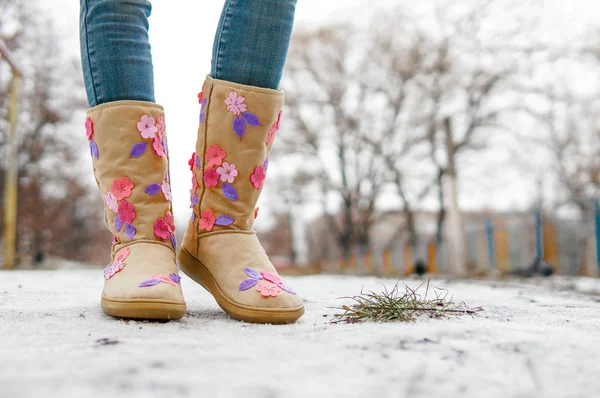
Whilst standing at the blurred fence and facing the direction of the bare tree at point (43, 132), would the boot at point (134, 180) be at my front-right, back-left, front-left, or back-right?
front-left

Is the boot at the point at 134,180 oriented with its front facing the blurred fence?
no

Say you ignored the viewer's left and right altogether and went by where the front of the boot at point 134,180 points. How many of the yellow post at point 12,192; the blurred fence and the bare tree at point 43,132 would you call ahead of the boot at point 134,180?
0

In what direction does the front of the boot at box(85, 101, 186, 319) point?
toward the camera

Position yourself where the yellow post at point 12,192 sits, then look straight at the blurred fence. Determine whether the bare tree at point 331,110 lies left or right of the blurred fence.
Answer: left

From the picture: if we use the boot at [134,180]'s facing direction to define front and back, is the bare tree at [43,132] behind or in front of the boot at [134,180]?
behind

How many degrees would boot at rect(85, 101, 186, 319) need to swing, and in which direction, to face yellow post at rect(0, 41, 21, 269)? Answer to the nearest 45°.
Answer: approximately 180°

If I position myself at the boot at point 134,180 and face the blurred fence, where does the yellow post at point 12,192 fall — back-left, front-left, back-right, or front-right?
front-left

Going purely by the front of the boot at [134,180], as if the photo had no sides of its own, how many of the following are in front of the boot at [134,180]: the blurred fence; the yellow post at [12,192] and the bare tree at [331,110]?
0

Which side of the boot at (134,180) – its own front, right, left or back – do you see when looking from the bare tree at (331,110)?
back
